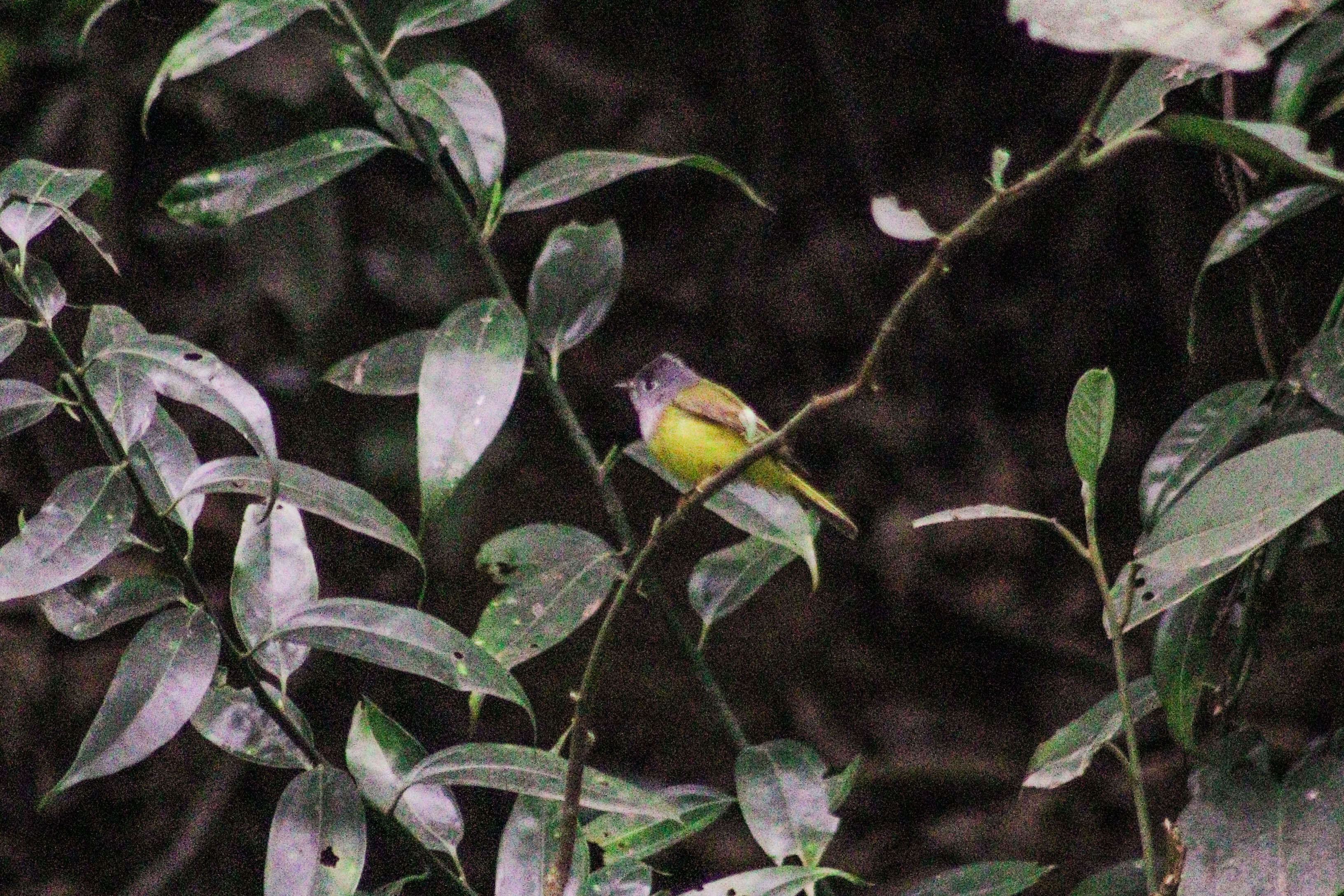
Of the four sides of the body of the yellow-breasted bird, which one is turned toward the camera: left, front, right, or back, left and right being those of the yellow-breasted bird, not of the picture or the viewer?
left
